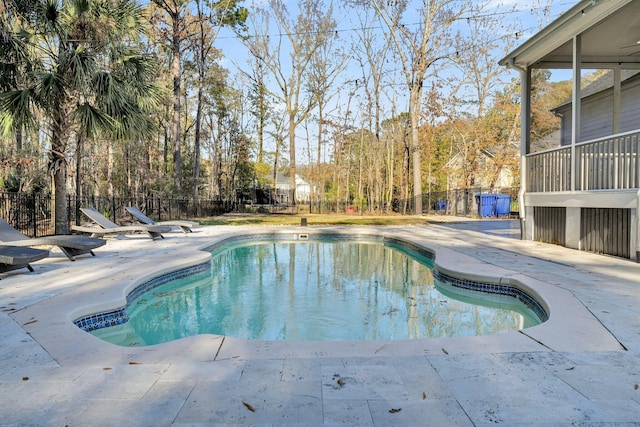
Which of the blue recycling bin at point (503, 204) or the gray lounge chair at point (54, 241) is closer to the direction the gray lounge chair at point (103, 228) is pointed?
the blue recycling bin

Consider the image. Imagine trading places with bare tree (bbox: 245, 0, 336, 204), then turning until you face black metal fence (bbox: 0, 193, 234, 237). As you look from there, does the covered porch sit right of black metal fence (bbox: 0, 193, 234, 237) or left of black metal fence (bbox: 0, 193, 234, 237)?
left

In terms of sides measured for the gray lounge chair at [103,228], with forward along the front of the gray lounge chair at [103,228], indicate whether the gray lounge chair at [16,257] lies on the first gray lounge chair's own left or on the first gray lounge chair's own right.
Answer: on the first gray lounge chair's own right

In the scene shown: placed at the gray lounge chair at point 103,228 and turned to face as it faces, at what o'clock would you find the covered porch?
The covered porch is roughly at 1 o'clock from the gray lounge chair.

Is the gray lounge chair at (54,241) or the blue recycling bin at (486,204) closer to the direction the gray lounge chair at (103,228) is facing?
the blue recycling bin

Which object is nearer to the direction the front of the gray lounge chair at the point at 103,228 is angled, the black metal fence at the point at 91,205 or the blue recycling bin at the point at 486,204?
the blue recycling bin

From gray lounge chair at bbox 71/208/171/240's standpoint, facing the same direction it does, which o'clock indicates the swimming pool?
The swimming pool is roughly at 2 o'clock from the gray lounge chair.

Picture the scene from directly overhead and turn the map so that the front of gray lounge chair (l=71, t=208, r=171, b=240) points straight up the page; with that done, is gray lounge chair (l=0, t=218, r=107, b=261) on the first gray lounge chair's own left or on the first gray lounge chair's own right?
on the first gray lounge chair's own right

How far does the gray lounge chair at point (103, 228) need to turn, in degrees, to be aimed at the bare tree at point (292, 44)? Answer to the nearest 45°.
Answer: approximately 45° to its left

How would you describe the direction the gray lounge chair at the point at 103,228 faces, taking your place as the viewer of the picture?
facing to the right of the viewer
